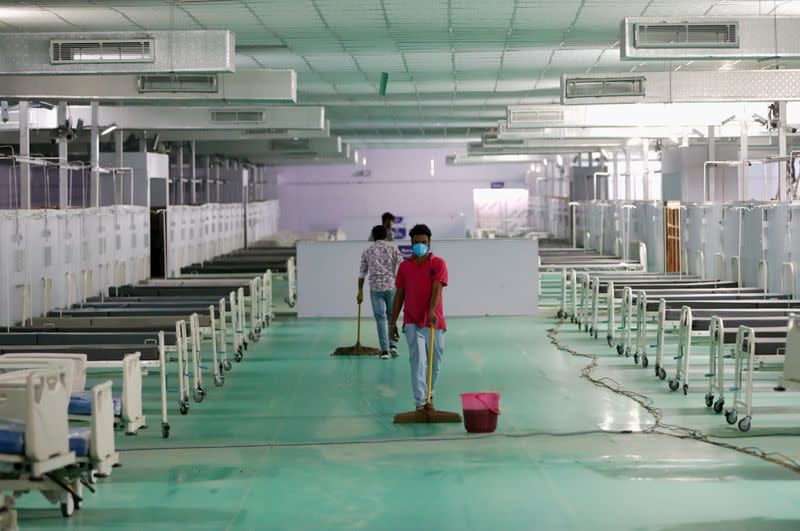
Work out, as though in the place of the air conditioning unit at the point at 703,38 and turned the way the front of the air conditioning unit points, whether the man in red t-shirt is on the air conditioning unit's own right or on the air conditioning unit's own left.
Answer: on the air conditioning unit's own right

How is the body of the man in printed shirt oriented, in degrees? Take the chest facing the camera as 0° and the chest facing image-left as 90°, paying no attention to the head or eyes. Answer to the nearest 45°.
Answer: approximately 180°

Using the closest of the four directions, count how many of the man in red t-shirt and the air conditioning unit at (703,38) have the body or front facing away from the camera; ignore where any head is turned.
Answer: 0

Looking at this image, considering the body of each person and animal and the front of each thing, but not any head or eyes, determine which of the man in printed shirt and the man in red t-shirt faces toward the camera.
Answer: the man in red t-shirt

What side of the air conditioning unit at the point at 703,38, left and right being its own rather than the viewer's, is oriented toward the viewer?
front

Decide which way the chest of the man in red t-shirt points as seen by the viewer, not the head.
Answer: toward the camera

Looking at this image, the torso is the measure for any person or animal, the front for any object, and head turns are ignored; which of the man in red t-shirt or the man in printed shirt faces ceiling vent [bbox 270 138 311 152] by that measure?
the man in printed shirt

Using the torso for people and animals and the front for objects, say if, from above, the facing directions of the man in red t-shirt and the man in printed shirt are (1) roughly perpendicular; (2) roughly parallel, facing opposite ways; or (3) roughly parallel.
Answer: roughly parallel, facing opposite ways

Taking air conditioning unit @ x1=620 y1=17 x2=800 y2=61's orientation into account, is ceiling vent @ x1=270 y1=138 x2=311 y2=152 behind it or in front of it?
behind

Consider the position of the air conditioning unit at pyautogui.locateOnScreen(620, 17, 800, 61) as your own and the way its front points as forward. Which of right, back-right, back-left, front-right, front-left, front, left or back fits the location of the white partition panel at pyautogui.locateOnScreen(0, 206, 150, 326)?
right

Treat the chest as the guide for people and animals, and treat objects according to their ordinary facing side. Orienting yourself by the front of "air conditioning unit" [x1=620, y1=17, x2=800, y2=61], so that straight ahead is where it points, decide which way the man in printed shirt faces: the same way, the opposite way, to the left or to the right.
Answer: the opposite way

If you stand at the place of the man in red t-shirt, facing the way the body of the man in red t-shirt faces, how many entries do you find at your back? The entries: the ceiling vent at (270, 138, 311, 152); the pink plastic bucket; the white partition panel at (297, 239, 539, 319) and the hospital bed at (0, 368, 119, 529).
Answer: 2

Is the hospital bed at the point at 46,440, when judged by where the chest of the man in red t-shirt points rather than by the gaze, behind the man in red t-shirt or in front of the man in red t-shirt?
in front

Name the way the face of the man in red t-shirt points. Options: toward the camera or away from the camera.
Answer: toward the camera
